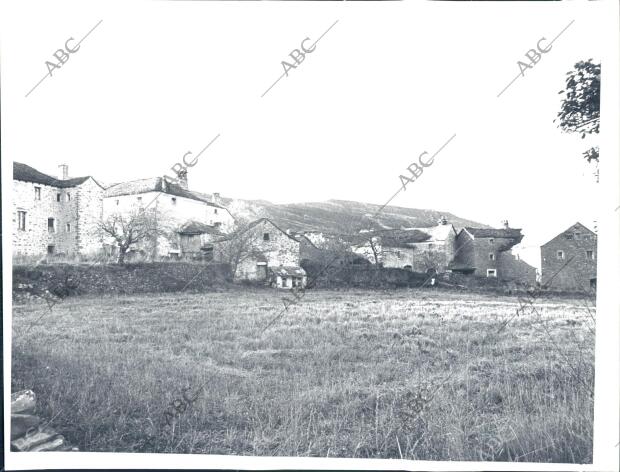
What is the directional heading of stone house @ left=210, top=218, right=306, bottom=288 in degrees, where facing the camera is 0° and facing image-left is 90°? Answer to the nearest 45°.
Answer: approximately 0°

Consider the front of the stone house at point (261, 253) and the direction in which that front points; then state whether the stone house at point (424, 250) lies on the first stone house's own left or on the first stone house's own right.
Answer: on the first stone house's own left

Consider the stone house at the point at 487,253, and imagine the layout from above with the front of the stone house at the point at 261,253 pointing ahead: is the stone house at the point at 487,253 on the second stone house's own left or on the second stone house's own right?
on the second stone house's own left

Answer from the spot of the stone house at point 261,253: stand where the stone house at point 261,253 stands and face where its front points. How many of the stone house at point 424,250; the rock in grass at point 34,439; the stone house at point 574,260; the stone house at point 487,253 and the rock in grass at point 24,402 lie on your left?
3

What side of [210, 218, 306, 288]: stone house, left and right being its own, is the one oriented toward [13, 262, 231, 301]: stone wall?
right

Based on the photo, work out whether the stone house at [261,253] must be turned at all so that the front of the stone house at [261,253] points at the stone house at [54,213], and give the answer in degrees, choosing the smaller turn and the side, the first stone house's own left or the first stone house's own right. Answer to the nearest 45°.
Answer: approximately 90° to the first stone house's own right
